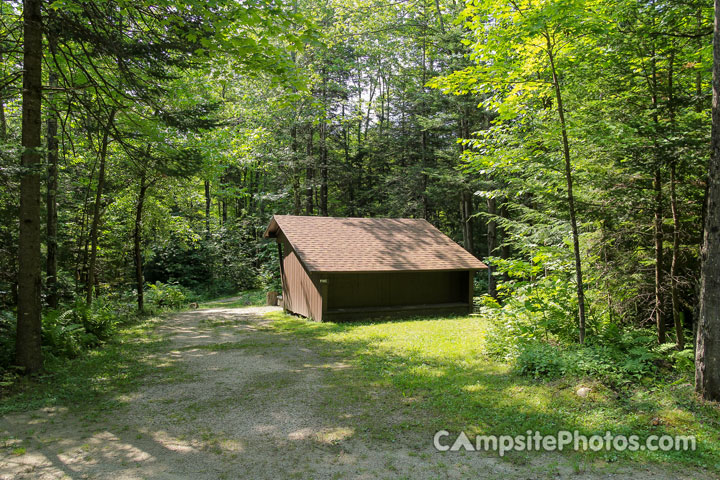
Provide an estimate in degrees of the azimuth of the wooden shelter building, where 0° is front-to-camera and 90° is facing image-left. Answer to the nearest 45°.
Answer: approximately 0°

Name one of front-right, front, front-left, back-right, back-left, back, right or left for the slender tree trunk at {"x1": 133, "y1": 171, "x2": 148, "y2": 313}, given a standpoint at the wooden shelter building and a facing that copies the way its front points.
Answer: right

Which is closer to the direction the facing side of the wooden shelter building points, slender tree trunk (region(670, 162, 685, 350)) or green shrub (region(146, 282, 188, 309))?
the slender tree trunk

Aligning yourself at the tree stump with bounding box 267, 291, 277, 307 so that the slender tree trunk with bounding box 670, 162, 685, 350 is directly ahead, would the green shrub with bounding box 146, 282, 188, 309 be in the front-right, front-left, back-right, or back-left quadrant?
back-right

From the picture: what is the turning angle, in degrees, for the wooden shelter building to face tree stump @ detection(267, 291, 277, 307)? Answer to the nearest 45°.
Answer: approximately 135° to its right
